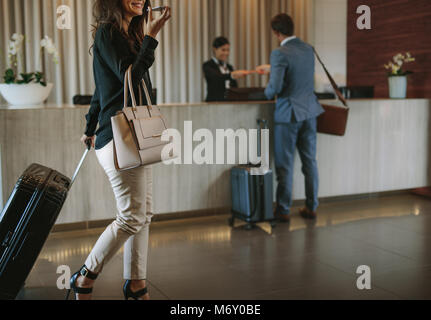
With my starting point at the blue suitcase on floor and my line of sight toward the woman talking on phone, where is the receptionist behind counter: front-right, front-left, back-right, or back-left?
back-right

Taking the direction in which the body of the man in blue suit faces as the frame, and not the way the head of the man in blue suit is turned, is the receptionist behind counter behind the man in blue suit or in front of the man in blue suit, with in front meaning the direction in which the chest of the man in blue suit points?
in front

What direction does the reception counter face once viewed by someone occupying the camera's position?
facing the viewer

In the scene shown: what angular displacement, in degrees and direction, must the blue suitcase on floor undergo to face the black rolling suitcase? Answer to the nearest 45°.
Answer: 0° — it already faces it

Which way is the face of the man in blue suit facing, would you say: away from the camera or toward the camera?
away from the camera

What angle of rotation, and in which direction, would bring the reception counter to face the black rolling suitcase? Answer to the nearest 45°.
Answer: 0° — it already faces it

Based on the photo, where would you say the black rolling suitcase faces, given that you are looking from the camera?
facing to the left of the viewer

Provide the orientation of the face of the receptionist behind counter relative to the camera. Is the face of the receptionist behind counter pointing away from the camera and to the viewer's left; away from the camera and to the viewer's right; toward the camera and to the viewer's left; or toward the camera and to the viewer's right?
toward the camera and to the viewer's right

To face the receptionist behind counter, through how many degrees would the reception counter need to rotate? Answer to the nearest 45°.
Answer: approximately 180°

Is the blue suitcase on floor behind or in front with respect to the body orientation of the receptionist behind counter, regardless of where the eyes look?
in front

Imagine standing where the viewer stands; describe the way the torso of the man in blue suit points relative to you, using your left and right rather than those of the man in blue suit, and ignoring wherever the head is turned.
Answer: facing away from the viewer and to the left of the viewer

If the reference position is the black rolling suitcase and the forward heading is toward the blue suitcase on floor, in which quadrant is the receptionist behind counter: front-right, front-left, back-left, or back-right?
front-left

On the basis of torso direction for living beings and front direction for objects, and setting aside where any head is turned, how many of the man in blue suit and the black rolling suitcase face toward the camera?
0

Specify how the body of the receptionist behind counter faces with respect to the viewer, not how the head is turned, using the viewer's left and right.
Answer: facing the viewer and to the right of the viewer
